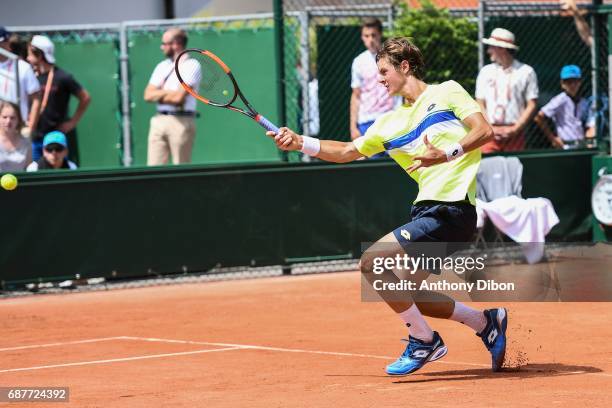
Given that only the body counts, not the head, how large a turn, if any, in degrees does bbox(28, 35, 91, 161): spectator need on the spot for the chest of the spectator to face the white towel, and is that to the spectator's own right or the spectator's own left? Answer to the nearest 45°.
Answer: approximately 135° to the spectator's own left

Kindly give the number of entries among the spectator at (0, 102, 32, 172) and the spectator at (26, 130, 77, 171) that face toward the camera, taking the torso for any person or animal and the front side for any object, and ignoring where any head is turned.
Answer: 2

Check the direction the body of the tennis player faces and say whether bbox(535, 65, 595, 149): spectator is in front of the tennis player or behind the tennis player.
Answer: behind

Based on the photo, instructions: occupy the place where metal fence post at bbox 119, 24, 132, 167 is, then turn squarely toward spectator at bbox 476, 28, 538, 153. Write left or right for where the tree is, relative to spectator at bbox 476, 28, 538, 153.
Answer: left

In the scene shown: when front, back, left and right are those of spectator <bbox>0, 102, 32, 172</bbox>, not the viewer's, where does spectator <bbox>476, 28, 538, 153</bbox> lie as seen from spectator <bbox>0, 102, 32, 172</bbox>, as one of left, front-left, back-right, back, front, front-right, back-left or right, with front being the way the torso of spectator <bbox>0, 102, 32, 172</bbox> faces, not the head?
left

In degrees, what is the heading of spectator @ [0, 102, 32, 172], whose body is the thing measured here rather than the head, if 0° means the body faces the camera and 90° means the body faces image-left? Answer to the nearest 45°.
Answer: approximately 0°

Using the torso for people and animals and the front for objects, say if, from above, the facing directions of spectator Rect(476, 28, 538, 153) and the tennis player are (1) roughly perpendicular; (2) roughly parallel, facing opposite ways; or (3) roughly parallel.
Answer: roughly parallel

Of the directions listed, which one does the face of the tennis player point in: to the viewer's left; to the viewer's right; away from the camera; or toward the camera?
to the viewer's left

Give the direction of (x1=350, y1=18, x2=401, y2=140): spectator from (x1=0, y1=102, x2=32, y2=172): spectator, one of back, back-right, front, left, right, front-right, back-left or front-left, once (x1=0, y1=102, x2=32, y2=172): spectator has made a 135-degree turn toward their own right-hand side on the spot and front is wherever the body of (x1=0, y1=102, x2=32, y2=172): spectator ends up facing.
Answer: back-right

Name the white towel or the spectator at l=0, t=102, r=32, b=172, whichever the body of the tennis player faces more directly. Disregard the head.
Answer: the spectator

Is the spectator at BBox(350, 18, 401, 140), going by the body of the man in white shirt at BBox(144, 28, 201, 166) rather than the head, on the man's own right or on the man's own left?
on the man's own left

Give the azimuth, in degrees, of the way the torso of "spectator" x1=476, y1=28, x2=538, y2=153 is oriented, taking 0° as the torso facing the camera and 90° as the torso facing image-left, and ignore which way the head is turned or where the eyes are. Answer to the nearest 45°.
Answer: approximately 45°

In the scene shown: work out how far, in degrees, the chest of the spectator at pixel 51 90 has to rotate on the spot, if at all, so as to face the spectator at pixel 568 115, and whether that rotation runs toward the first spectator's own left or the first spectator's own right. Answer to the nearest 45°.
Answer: approximately 135° to the first spectator's own left

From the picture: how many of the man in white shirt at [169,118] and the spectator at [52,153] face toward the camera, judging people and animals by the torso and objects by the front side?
2

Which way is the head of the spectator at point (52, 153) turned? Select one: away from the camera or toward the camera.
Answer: toward the camera
